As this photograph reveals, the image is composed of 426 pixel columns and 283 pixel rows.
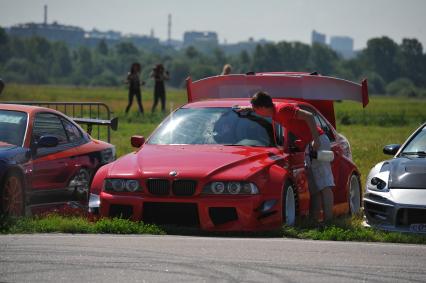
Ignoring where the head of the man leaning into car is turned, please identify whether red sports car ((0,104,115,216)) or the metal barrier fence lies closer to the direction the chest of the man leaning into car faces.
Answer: the red sports car

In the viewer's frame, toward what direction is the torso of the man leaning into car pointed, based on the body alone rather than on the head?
to the viewer's left

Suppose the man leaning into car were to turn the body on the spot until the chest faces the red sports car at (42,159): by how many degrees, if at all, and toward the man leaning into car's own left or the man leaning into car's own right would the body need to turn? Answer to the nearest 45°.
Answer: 0° — they already face it

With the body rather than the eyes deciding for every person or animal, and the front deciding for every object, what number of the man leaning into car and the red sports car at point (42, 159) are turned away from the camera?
0

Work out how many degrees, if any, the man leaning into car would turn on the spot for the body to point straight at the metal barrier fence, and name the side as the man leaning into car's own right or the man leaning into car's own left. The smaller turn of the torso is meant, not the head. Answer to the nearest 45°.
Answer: approximately 45° to the man leaning into car's own right
